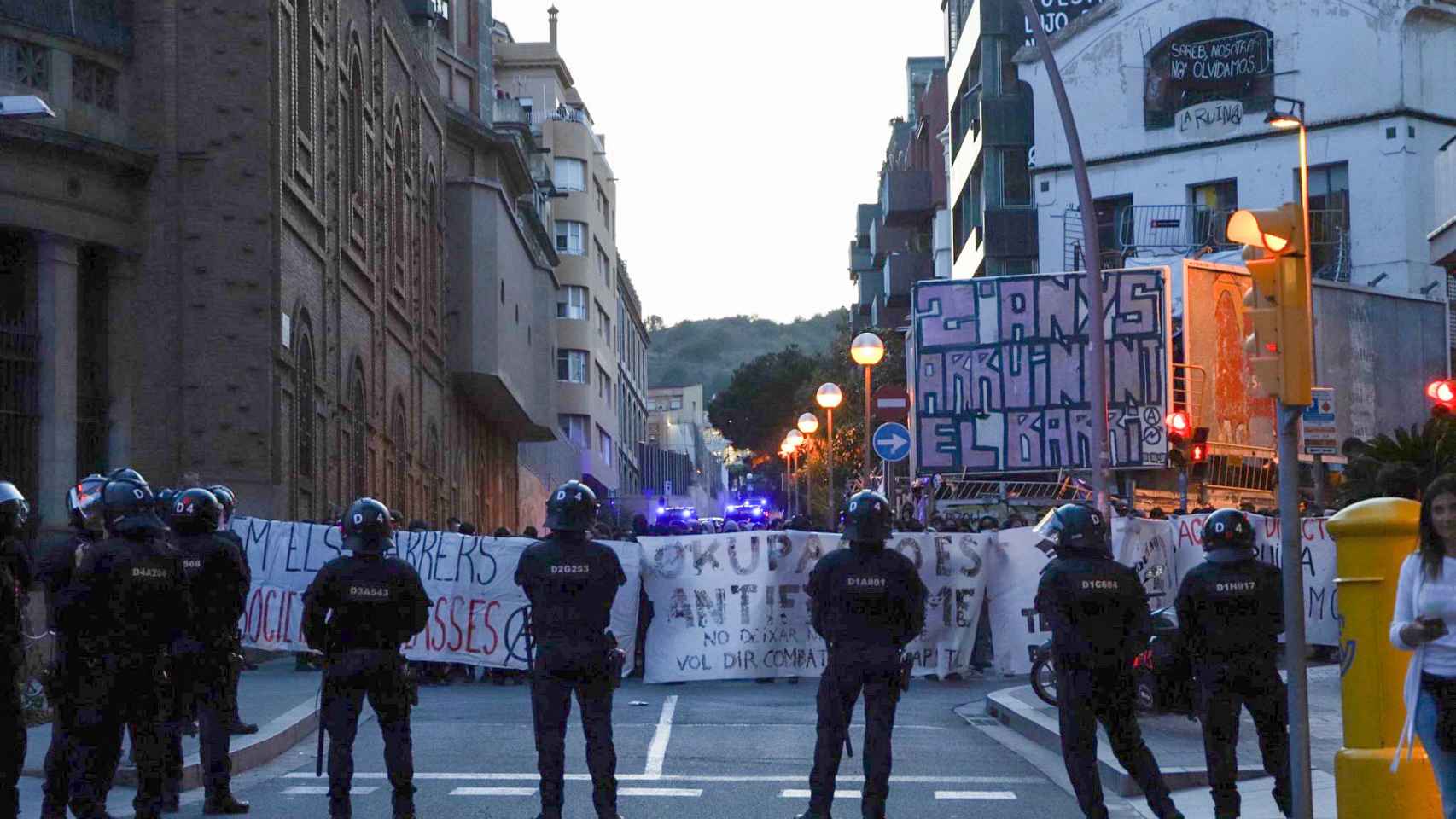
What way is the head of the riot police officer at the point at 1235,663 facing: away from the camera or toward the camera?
away from the camera

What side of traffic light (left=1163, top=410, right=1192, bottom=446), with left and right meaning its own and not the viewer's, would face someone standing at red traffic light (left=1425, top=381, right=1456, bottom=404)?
left

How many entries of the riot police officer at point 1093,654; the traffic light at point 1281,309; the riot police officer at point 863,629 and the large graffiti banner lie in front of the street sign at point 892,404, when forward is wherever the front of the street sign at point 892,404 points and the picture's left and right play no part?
3

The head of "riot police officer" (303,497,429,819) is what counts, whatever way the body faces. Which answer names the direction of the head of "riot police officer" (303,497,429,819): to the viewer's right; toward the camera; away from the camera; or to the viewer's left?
away from the camera

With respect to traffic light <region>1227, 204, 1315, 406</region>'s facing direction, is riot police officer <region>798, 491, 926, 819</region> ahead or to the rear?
ahead

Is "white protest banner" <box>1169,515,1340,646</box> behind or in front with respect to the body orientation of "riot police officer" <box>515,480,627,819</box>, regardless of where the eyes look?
in front

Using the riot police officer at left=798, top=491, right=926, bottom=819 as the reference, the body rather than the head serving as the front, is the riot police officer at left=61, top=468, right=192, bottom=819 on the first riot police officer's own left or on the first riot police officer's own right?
on the first riot police officer's own left

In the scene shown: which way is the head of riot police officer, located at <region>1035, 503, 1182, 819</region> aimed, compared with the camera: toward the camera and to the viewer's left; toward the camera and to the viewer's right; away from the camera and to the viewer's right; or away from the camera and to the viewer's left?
away from the camera and to the viewer's left

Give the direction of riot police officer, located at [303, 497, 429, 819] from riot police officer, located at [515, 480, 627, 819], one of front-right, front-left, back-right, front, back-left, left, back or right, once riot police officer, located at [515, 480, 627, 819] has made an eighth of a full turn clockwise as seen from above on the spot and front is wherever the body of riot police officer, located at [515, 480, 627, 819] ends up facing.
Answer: back-left

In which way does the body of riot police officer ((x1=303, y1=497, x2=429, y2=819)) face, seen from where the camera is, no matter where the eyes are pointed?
away from the camera

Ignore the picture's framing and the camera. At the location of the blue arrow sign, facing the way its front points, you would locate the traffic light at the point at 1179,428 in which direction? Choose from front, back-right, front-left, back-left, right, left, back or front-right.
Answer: front-left
